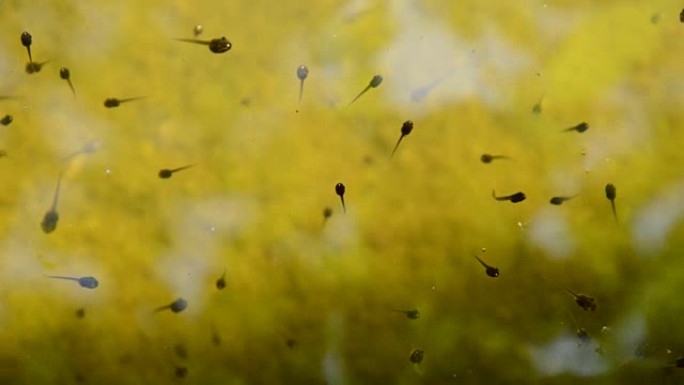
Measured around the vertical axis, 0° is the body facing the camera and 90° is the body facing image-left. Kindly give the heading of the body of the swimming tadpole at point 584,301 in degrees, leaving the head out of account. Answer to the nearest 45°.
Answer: approximately 315°

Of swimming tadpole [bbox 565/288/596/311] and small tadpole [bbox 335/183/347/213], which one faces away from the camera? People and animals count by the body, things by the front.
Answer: the small tadpole

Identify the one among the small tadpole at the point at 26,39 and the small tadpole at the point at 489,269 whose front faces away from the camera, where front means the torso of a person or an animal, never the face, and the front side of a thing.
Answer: the small tadpole at the point at 26,39

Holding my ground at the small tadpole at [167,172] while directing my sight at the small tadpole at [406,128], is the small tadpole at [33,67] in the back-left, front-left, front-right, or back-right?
back-left

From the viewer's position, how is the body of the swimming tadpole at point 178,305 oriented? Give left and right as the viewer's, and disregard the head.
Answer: facing to the right of the viewer

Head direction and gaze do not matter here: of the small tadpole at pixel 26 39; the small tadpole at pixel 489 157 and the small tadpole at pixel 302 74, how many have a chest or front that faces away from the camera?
2

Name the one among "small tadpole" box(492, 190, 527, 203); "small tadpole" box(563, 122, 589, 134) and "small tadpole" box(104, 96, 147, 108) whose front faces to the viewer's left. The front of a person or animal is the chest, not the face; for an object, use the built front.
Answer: "small tadpole" box(104, 96, 147, 108)

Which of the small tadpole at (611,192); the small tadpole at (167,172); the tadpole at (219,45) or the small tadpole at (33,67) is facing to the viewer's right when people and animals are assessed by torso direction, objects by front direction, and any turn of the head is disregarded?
the tadpole

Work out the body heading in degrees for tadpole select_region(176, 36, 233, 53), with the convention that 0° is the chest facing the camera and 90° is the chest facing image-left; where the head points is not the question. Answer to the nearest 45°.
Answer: approximately 270°

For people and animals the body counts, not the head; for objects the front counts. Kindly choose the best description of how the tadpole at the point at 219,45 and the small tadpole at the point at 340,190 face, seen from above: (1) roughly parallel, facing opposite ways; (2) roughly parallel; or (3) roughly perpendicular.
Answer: roughly perpendicular

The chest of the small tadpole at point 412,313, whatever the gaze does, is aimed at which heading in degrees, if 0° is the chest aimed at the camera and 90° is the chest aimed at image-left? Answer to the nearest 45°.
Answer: approximately 270°
